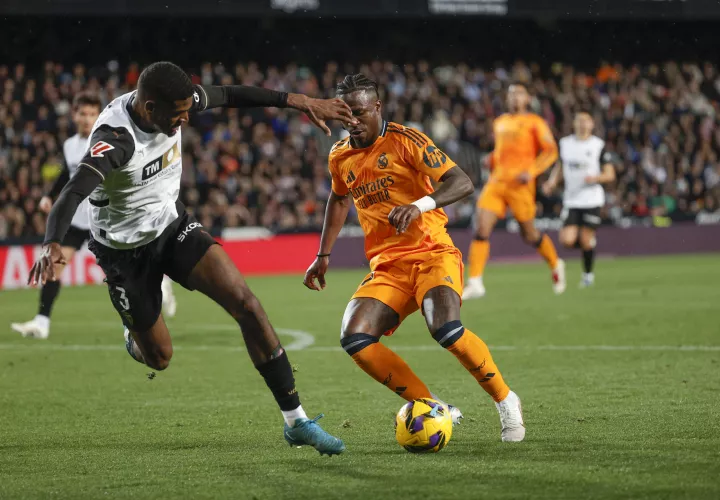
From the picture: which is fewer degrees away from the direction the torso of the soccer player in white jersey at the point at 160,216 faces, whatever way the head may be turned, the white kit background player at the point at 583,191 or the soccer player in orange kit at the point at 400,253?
the soccer player in orange kit

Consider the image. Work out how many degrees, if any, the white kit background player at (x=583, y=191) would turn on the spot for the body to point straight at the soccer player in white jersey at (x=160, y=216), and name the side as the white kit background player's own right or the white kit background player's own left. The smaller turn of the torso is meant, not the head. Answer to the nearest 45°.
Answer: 0° — they already face them

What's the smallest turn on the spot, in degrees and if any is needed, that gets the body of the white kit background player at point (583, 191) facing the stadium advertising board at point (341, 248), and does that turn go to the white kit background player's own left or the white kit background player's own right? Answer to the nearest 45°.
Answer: approximately 135° to the white kit background player's own right

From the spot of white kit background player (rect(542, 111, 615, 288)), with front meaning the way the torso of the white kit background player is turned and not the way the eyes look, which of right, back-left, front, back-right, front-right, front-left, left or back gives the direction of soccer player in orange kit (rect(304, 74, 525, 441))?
front

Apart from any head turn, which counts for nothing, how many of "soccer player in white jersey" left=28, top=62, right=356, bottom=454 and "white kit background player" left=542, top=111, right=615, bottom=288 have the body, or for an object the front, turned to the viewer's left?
0

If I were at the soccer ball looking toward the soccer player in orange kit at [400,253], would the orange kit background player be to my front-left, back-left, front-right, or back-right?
front-right

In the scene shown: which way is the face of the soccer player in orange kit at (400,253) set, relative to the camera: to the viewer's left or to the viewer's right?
to the viewer's left

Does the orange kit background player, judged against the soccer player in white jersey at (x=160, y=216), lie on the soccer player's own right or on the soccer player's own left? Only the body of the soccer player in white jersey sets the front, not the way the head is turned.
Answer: on the soccer player's own left

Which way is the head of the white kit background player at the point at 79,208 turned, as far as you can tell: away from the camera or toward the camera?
toward the camera

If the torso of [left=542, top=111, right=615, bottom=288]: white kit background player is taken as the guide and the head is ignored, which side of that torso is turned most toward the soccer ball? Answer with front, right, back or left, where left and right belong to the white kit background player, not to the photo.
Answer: front

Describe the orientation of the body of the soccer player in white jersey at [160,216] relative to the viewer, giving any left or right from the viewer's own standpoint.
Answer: facing the viewer and to the right of the viewer

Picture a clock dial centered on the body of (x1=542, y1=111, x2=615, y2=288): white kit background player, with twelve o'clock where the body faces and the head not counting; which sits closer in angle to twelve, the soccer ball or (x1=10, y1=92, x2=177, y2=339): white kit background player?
the soccer ball

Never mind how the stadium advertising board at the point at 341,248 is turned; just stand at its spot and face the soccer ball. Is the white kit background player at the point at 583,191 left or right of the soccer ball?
left

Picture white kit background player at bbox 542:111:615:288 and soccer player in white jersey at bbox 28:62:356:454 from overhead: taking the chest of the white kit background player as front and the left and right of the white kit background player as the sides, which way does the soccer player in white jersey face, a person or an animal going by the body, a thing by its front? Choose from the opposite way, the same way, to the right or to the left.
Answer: to the left

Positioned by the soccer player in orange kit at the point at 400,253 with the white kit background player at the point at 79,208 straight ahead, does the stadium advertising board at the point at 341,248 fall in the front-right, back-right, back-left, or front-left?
front-right

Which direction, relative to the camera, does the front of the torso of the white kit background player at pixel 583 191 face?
toward the camera
